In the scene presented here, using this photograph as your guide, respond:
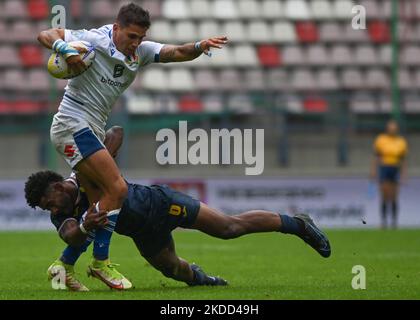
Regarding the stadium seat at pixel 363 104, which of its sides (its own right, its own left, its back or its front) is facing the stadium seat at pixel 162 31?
right

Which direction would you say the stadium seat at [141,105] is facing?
toward the camera

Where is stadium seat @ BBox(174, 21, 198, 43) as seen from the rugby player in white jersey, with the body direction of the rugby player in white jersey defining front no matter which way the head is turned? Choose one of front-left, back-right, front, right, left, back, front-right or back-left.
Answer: back-left

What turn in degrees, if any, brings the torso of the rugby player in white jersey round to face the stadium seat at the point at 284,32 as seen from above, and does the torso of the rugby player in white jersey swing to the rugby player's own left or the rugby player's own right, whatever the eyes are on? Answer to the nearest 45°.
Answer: approximately 135° to the rugby player's own left

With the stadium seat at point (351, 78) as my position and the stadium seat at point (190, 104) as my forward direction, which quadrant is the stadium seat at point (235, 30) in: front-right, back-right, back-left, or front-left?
front-right

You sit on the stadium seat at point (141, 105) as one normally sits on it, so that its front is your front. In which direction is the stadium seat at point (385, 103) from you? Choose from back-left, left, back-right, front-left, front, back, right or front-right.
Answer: left

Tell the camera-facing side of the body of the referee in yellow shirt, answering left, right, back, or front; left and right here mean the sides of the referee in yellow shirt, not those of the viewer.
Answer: front

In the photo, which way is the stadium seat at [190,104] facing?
toward the camera

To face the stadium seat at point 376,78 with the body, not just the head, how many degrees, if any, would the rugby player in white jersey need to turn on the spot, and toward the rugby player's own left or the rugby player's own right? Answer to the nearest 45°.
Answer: approximately 90° to the rugby player's own left

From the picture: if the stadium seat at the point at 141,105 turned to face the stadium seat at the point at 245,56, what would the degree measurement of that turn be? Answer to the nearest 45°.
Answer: approximately 135° to its left

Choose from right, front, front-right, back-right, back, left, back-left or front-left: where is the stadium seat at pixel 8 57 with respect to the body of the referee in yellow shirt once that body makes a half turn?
left

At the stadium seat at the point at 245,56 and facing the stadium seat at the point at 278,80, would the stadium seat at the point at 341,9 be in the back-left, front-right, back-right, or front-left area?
front-left

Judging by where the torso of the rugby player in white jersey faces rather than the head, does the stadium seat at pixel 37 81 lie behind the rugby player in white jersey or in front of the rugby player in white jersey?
behind
